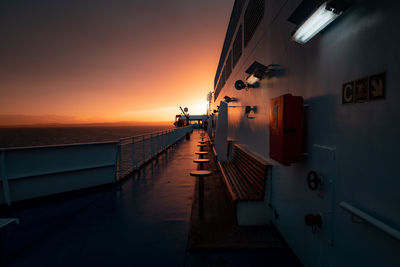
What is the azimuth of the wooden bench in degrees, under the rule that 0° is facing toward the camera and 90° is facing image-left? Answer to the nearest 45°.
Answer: approximately 90°
